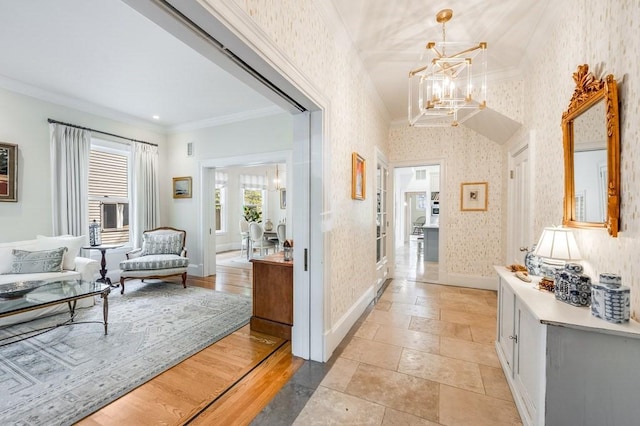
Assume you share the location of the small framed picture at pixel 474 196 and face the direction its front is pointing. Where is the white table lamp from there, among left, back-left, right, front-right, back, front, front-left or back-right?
front

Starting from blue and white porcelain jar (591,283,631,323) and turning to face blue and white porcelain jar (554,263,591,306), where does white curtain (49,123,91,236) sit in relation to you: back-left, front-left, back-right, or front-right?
front-left

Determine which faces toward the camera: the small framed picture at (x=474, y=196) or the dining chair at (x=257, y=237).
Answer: the small framed picture

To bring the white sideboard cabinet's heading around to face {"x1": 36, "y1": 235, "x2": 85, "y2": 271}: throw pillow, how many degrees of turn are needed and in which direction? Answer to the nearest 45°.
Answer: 0° — it already faces it

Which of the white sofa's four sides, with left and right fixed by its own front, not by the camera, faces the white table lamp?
front

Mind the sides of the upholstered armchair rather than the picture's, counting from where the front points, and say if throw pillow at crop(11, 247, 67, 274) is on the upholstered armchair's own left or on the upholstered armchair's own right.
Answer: on the upholstered armchair's own right

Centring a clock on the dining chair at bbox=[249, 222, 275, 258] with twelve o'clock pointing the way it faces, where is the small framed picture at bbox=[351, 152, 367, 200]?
The small framed picture is roughly at 4 o'clock from the dining chair.

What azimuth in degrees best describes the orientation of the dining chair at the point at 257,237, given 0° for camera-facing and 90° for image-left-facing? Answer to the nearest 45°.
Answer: approximately 225°

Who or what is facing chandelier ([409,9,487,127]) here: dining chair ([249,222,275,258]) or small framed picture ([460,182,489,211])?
the small framed picture

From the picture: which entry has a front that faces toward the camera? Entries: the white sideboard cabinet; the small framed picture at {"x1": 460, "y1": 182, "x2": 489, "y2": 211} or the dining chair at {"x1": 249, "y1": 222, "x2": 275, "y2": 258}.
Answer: the small framed picture

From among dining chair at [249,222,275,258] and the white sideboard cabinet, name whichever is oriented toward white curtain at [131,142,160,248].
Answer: the white sideboard cabinet

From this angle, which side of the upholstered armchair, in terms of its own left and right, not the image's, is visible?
front

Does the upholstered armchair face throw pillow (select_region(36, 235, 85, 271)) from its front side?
no

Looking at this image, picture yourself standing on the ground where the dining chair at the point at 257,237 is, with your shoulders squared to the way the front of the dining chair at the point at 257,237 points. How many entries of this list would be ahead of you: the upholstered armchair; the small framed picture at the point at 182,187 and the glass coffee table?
0

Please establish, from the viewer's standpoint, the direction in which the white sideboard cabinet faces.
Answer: facing to the left of the viewer

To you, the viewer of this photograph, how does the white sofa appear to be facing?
facing the viewer and to the right of the viewer

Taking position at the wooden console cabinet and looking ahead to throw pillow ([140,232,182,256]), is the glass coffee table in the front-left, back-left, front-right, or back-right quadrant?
front-left
